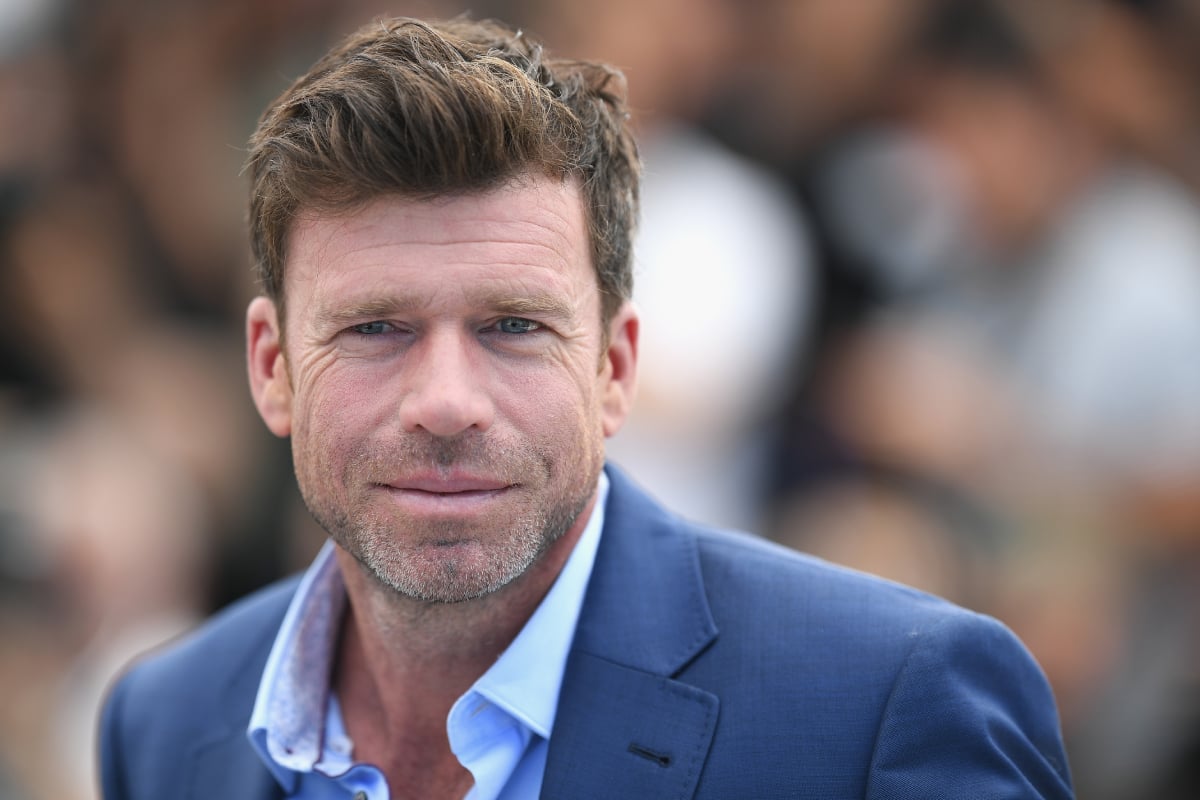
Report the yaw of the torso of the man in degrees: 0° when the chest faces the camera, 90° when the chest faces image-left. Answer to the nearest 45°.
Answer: approximately 45°
